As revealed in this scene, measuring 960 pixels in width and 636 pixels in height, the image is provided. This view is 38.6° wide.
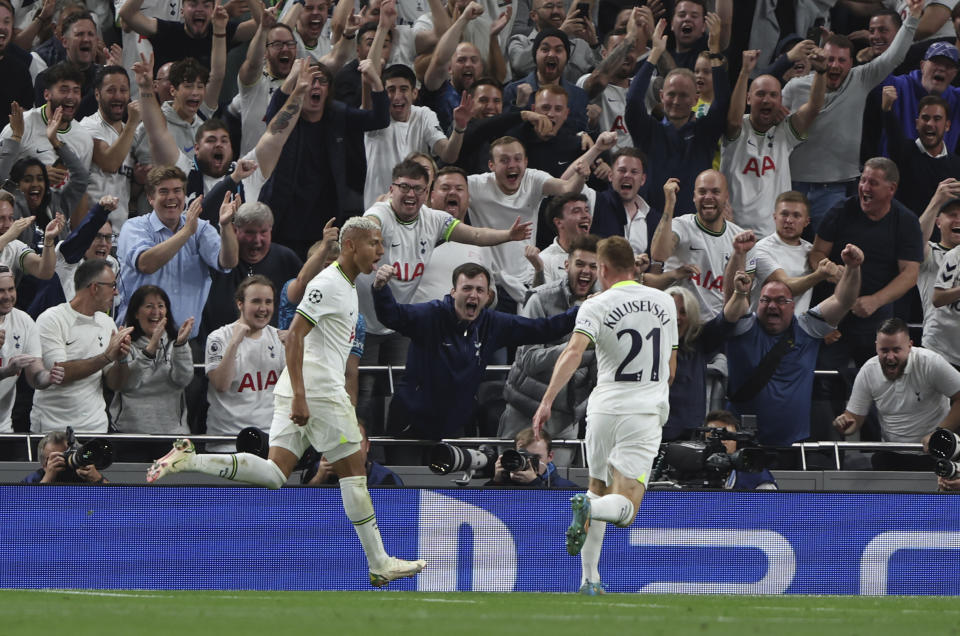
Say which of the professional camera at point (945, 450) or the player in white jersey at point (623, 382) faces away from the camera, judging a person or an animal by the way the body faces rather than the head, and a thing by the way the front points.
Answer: the player in white jersey

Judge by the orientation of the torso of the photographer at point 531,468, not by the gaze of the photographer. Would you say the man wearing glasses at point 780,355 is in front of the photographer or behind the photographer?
behind

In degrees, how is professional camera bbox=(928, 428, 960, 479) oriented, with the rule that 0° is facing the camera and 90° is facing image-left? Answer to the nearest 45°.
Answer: approximately 45°

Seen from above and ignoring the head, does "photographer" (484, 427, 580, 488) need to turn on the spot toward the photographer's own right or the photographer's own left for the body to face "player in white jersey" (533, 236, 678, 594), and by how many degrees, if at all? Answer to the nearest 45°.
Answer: approximately 90° to the photographer's own left

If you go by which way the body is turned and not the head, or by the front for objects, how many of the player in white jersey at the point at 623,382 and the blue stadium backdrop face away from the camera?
1

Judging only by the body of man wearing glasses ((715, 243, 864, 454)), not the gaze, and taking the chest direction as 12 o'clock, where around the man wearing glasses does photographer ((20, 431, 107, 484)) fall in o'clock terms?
The photographer is roughly at 2 o'clock from the man wearing glasses.

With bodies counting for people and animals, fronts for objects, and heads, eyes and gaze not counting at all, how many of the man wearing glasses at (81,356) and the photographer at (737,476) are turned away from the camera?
0

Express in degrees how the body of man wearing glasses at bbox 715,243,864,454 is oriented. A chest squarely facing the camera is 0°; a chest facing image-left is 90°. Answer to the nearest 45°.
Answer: approximately 0°

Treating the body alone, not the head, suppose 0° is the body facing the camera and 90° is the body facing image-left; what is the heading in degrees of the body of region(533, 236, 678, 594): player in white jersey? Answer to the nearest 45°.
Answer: approximately 180°

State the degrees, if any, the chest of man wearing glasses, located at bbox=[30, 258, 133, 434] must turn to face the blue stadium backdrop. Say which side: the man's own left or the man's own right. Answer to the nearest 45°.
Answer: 0° — they already face it
